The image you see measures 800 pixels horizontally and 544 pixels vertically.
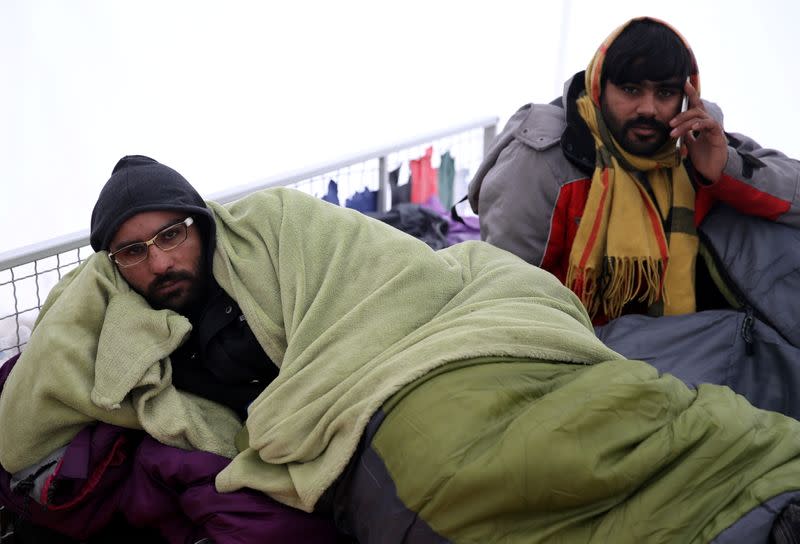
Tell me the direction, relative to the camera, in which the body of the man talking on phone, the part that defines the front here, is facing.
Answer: toward the camera

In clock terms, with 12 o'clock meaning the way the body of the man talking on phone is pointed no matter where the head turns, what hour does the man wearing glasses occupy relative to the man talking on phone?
The man wearing glasses is roughly at 2 o'clock from the man talking on phone.

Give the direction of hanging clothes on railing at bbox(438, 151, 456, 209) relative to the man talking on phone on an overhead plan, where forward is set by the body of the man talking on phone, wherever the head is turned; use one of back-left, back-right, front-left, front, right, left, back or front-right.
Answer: back-right

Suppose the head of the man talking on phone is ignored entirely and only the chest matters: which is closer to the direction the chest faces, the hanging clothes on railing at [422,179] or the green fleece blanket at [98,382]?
the green fleece blanket

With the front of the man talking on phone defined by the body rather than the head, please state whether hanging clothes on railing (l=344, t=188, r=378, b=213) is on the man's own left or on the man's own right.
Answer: on the man's own right

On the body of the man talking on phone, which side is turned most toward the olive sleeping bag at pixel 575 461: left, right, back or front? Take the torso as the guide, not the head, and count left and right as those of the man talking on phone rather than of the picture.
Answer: front

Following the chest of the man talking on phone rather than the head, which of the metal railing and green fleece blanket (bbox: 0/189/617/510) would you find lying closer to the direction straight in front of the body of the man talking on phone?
the green fleece blanket

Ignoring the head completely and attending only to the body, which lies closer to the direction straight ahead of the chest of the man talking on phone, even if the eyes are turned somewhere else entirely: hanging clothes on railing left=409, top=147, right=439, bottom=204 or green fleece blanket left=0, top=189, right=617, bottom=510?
the green fleece blanket
